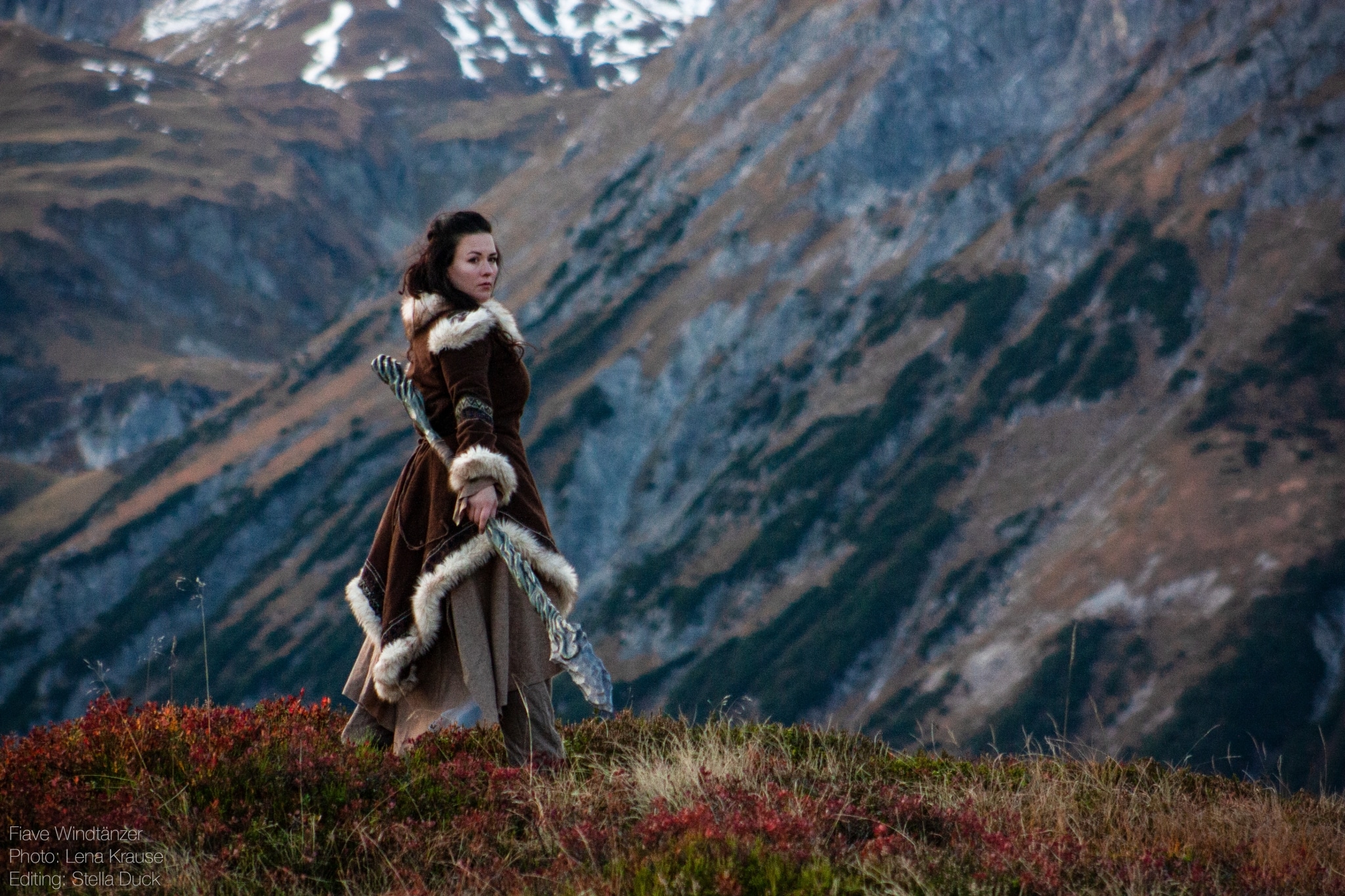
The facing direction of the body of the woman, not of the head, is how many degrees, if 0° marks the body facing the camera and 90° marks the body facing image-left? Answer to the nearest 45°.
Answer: approximately 270°
